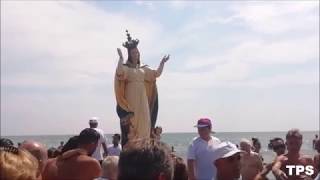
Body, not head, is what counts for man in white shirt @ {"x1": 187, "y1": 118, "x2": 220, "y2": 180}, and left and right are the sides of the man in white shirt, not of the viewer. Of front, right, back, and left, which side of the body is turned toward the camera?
front
